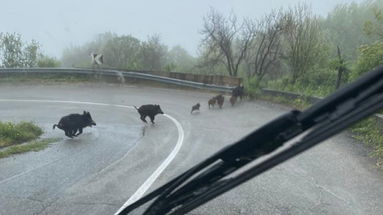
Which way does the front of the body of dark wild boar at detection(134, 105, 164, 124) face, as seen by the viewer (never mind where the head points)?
to the viewer's right

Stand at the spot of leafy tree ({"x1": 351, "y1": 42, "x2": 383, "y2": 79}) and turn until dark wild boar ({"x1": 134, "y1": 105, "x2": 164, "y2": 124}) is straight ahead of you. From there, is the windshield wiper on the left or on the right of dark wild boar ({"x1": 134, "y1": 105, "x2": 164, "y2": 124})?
left

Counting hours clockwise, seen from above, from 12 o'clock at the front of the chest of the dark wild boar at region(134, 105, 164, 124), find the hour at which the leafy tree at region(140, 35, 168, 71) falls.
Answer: The leafy tree is roughly at 9 o'clock from the dark wild boar.

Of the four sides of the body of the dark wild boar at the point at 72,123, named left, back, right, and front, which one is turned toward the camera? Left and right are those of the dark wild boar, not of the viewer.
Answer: right

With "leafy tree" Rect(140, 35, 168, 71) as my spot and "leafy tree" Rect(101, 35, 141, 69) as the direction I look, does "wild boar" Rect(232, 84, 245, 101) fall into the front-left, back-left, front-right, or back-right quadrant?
back-left
